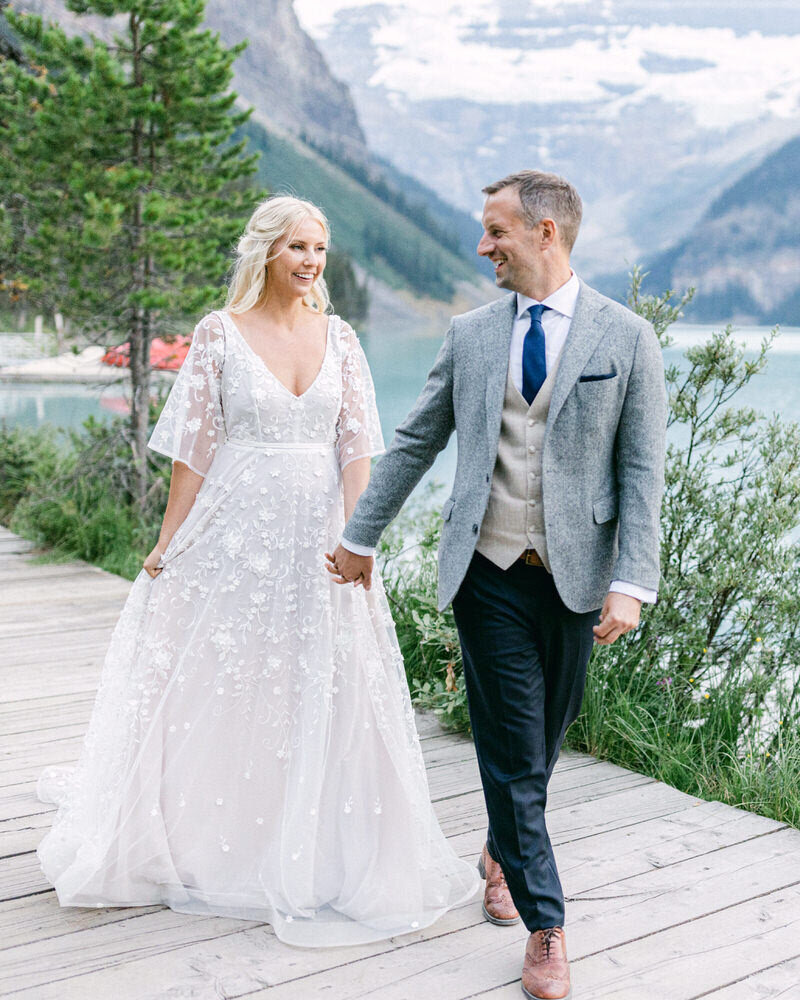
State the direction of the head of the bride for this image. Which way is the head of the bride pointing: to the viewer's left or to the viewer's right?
to the viewer's right

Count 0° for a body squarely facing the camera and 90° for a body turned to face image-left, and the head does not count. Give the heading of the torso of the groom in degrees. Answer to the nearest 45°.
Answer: approximately 0°

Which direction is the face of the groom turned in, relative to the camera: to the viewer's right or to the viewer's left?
to the viewer's left

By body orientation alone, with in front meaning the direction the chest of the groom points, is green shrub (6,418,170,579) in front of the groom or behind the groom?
behind

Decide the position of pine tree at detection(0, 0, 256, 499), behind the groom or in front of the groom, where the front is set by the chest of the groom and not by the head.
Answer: behind

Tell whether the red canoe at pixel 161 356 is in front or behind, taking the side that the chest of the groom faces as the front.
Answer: behind

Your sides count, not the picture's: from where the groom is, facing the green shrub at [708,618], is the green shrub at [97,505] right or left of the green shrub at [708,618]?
left

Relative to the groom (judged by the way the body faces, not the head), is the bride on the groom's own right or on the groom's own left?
on the groom's own right

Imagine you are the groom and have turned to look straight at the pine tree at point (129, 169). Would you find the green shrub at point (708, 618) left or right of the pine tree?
right

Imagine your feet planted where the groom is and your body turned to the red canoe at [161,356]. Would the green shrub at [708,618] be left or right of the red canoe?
right
